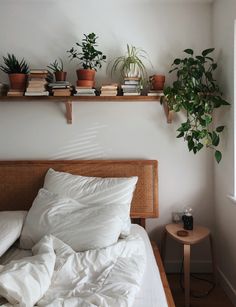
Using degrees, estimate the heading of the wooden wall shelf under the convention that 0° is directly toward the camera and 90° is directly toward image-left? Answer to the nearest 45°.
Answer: approximately 0°

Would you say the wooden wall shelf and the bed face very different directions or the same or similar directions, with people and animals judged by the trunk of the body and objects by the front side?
same or similar directions

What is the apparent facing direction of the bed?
toward the camera

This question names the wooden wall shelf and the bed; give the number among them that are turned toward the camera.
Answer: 2

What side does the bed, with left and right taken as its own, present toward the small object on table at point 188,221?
left
